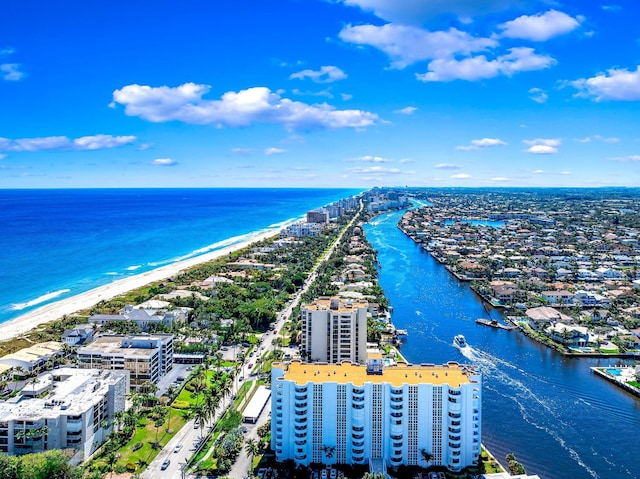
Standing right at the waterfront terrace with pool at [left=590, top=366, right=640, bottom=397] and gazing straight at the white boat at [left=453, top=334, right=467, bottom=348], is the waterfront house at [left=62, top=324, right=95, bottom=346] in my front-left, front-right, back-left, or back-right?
front-left

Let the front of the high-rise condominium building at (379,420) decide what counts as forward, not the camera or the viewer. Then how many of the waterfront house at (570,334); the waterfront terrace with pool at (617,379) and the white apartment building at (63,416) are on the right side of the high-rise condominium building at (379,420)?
1

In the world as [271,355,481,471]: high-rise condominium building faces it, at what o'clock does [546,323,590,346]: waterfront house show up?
The waterfront house is roughly at 7 o'clock from the high-rise condominium building.

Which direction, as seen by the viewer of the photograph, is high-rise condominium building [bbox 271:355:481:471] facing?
facing the viewer

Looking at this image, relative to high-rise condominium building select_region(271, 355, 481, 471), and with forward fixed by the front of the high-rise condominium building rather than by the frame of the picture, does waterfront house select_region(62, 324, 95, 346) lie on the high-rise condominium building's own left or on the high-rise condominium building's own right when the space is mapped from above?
on the high-rise condominium building's own right

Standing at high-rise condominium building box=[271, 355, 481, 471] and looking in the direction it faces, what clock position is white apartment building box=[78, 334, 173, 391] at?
The white apartment building is roughly at 4 o'clock from the high-rise condominium building.

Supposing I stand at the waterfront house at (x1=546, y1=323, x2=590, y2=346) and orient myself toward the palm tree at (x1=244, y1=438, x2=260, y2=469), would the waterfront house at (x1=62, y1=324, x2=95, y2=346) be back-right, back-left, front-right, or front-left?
front-right

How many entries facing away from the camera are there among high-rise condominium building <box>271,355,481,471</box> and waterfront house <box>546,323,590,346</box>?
0

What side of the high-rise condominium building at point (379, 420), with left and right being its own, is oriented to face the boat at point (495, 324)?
back

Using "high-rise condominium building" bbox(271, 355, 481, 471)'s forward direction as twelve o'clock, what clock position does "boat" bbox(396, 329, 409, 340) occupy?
The boat is roughly at 6 o'clock from the high-rise condominium building.

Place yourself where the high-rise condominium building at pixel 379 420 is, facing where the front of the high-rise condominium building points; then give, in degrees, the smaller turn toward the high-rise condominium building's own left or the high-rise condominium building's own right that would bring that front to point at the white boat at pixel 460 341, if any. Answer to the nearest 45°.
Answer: approximately 180°

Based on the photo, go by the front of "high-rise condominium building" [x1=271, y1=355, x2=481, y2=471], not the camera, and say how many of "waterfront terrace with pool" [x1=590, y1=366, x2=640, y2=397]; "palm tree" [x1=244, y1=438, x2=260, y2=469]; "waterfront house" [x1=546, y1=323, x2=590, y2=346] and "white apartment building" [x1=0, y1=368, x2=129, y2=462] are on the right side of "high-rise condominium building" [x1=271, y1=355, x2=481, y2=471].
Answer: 2

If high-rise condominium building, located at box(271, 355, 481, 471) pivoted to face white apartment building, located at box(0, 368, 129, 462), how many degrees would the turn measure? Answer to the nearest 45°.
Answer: approximately 90° to its right
